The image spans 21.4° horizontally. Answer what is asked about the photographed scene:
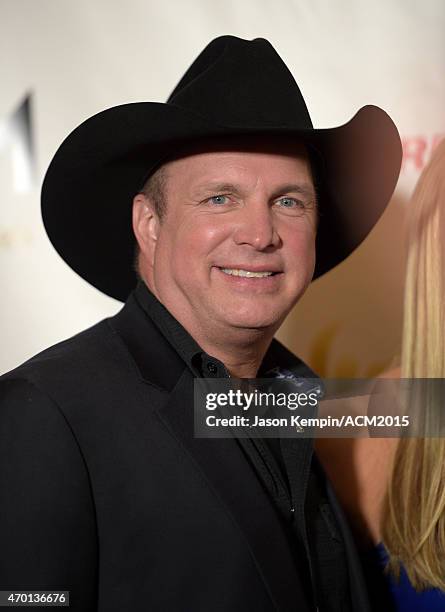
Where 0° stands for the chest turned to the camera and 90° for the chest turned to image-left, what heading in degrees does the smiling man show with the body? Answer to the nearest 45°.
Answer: approximately 315°
